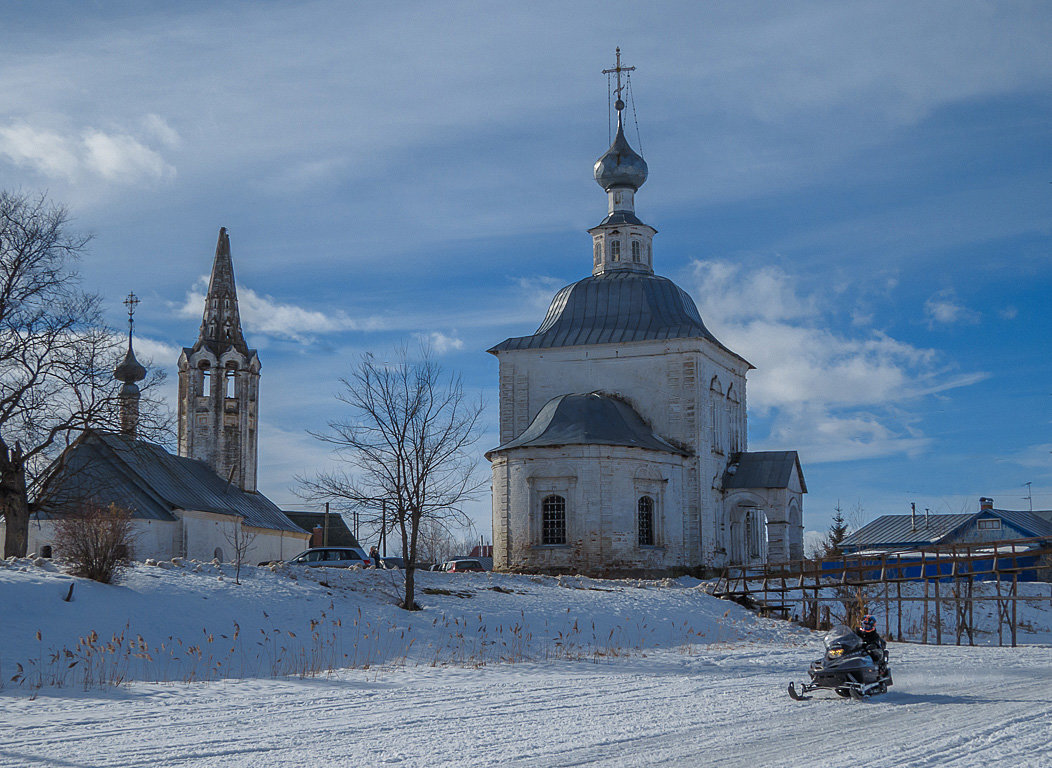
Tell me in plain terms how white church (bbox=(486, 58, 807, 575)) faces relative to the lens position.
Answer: facing to the right of the viewer

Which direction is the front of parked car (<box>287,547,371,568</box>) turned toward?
to the viewer's left

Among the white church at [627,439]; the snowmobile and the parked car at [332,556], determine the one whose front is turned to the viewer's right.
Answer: the white church

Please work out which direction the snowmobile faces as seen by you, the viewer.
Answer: facing the viewer and to the left of the viewer

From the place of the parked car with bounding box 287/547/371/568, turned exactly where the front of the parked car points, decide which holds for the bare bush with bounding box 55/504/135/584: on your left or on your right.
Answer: on your left

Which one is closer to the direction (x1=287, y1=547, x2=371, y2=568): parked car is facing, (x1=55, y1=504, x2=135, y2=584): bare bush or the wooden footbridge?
the bare bush

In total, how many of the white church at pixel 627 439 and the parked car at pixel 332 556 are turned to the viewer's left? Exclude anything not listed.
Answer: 1

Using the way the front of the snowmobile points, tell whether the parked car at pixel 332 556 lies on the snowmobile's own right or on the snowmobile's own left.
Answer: on the snowmobile's own right
